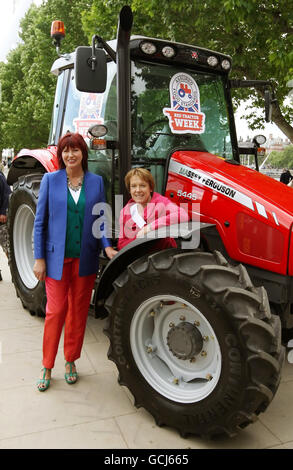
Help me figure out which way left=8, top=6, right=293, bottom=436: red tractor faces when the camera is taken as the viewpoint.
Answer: facing the viewer and to the right of the viewer

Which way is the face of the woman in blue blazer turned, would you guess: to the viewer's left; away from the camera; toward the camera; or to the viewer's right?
toward the camera

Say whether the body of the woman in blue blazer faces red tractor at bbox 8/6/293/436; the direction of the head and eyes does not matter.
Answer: no

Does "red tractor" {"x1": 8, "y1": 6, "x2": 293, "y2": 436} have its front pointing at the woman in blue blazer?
no

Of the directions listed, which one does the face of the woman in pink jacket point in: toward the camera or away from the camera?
toward the camera

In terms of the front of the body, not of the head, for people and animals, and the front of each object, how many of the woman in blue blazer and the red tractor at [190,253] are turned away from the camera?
0

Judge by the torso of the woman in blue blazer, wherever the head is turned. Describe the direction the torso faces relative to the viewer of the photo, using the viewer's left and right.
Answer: facing the viewer
